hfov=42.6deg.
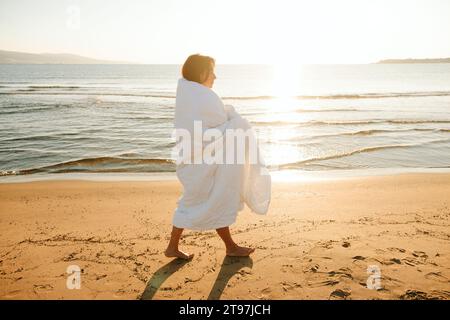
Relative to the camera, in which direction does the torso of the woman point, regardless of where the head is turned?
to the viewer's right
